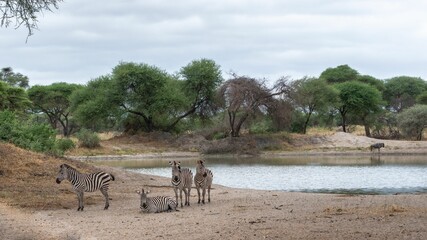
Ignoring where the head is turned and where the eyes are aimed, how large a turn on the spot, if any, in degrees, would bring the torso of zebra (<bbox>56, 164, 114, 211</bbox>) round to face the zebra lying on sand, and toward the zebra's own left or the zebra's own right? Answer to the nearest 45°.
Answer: approximately 135° to the zebra's own left

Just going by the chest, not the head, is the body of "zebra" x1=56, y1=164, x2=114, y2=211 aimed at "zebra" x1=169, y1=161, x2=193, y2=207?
no

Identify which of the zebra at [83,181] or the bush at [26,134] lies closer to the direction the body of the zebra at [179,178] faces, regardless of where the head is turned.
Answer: the zebra

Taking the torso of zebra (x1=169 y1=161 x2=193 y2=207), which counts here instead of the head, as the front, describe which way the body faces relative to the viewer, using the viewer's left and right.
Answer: facing the viewer and to the left of the viewer

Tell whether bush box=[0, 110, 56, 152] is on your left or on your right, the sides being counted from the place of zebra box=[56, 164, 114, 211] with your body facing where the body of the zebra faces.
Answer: on your right

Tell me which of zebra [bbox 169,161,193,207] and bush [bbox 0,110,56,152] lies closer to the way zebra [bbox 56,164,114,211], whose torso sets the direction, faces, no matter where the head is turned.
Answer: the bush

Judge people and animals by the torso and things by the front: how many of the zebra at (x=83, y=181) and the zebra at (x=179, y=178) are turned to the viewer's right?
0

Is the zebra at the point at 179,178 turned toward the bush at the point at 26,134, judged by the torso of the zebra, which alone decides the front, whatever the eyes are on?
no

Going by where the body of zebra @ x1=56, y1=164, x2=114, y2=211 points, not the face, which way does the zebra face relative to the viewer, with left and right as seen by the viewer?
facing to the left of the viewer

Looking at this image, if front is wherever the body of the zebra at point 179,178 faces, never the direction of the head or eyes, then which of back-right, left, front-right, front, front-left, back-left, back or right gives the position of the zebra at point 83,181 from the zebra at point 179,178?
front-right

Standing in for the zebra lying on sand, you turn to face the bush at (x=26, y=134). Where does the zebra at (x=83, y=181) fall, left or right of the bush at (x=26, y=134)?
left

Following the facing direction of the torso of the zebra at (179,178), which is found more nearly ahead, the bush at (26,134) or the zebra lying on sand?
the zebra lying on sand
